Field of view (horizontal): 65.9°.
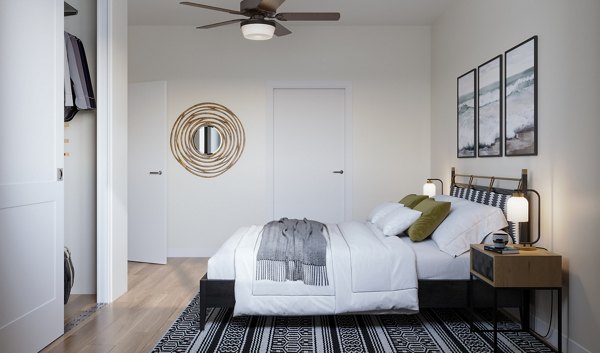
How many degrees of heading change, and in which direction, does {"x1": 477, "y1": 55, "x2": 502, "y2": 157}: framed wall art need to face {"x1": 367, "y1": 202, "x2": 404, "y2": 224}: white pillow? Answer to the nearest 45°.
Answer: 0° — it already faces it

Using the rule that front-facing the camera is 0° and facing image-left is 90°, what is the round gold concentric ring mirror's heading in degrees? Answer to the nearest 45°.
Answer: approximately 0°

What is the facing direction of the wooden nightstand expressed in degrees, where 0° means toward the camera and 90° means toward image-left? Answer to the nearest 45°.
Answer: approximately 90°

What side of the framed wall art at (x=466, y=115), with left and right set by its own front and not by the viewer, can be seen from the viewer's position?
left

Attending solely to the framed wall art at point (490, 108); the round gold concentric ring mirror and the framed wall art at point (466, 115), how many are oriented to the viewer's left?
2

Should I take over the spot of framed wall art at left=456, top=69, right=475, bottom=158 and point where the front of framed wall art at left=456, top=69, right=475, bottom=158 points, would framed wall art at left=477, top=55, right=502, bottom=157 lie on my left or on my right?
on my left

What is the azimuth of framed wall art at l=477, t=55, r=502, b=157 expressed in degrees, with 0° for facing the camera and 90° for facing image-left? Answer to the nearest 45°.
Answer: approximately 90°
